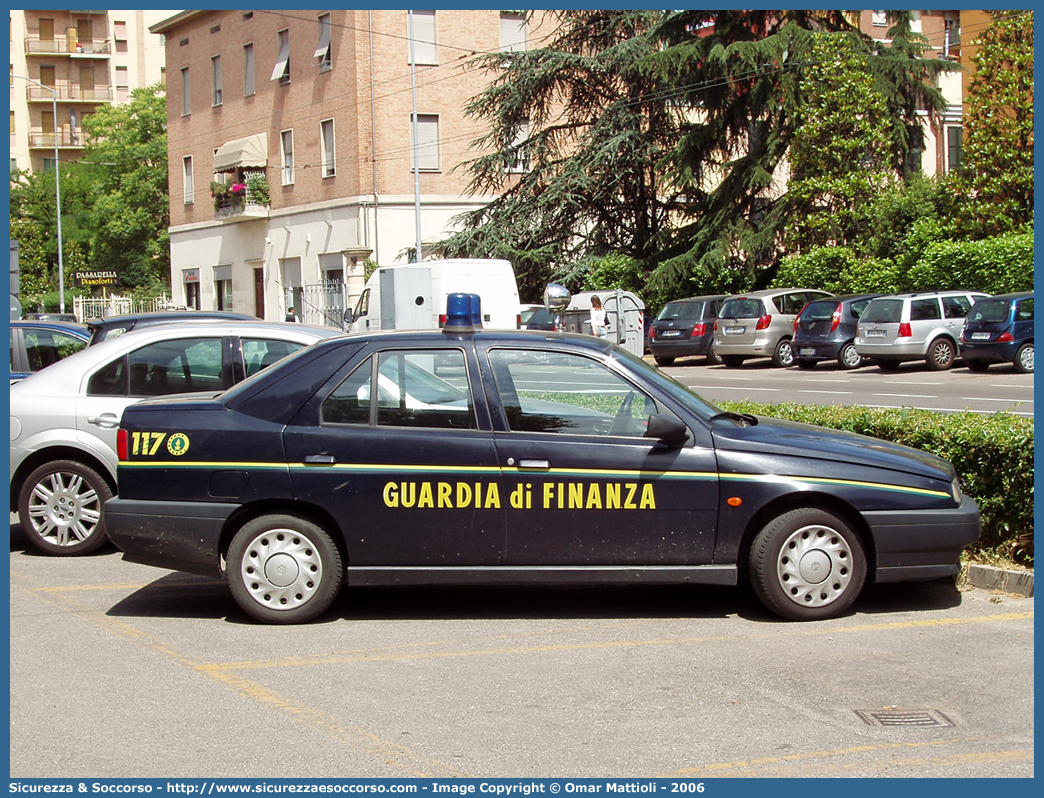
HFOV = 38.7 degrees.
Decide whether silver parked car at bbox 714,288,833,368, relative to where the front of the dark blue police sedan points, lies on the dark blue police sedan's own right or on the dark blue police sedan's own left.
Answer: on the dark blue police sedan's own left

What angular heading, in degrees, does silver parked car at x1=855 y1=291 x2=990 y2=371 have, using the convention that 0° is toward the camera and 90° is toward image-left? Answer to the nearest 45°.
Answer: approximately 225°

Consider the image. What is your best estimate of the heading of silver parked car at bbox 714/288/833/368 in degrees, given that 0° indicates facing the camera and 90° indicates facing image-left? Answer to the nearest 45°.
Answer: approximately 225°

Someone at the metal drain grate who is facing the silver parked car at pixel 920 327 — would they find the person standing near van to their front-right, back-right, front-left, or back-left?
front-left

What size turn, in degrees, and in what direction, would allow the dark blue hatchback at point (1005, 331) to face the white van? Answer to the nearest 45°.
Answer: approximately 135° to its left

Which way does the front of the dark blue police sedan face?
to the viewer's right

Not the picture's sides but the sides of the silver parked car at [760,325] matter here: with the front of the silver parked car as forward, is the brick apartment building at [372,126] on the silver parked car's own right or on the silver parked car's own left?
on the silver parked car's own left

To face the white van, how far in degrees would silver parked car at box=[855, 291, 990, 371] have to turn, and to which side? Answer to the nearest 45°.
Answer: approximately 135° to its left

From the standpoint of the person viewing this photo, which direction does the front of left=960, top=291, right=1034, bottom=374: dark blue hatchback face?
facing away from the viewer and to the right of the viewer

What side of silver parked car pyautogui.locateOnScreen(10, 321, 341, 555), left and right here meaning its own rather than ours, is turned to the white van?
left

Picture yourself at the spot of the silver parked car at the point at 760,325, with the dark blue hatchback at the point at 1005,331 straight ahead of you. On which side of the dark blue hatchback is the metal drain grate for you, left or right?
right

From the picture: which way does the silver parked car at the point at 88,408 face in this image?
to the viewer's right

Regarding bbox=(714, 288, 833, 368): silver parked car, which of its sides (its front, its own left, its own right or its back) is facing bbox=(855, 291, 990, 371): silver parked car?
right
